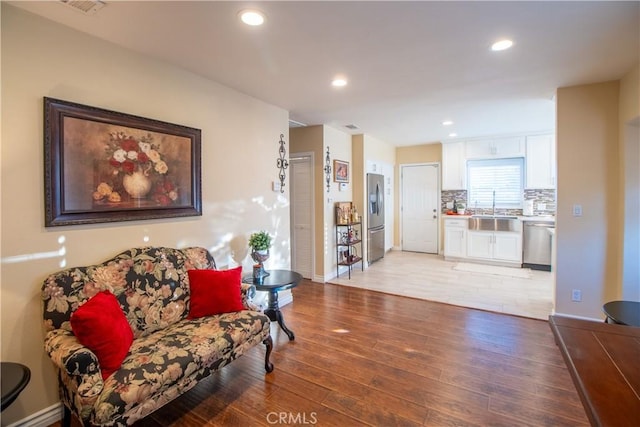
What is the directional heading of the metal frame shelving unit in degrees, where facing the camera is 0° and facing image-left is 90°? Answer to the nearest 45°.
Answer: approximately 315°

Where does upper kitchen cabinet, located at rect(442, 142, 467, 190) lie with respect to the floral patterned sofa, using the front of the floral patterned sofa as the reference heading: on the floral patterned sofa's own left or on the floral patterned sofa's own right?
on the floral patterned sofa's own left

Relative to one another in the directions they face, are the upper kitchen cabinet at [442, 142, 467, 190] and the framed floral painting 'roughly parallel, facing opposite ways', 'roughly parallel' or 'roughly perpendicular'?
roughly perpendicular

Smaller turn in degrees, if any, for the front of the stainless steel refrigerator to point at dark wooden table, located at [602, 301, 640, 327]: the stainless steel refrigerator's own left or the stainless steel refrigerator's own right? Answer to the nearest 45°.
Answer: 0° — it already faces it

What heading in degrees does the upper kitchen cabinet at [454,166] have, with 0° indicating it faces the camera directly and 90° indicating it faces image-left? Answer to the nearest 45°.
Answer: approximately 0°

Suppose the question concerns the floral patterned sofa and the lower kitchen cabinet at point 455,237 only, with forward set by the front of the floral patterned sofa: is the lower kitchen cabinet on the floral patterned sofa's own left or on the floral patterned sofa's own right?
on the floral patterned sofa's own left

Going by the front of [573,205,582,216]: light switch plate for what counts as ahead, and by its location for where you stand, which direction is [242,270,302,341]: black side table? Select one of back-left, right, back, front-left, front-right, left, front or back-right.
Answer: front-right

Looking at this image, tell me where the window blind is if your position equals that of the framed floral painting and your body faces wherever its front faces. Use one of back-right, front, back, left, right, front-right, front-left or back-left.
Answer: front-left

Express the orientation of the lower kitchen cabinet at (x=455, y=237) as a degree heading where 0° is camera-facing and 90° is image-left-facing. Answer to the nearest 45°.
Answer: approximately 0°
